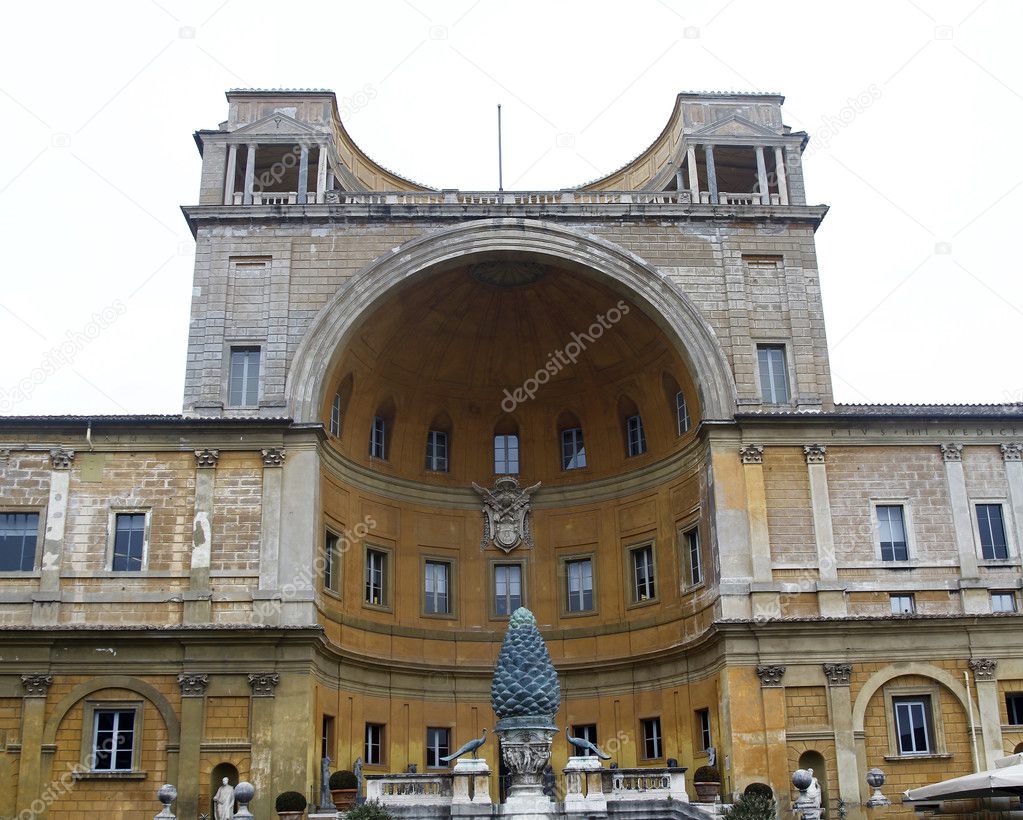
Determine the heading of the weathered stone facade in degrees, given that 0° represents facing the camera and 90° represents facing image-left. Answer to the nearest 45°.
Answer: approximately 0°

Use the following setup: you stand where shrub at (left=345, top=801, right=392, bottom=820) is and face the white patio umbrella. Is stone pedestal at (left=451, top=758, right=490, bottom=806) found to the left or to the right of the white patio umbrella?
left

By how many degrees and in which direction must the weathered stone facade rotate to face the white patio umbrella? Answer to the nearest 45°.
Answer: approximately 45° to its left
